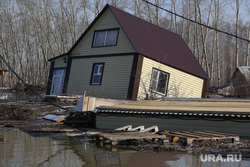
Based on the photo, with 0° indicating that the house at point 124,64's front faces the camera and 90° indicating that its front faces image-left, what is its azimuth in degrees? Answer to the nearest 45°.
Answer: approximately 45°

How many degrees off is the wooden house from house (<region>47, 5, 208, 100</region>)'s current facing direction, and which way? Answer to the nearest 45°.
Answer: approximately 180°
